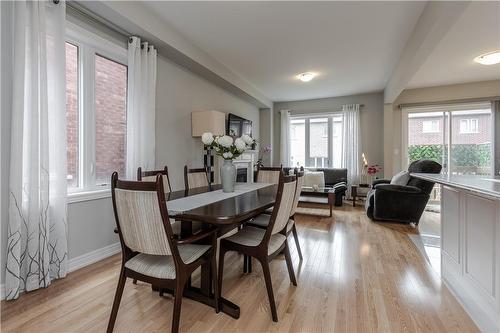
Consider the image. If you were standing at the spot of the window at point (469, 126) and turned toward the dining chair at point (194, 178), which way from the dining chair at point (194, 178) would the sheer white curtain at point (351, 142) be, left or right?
right

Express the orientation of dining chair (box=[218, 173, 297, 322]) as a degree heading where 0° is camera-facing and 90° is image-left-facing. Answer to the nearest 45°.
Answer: approximately 135°

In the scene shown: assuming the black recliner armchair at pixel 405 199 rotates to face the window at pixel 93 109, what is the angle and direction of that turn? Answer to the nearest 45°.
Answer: approximately 45° to its left

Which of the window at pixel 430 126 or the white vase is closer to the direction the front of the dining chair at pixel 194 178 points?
the white vase

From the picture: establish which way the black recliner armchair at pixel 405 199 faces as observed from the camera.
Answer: facing to the left of the viewer

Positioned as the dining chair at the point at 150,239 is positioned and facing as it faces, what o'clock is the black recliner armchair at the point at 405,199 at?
The black recliner armchair is roughly at 1 o'clock from the dining chair.

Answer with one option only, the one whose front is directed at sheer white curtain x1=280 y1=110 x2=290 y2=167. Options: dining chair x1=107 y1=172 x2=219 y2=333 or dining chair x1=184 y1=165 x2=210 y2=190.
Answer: dining chair x1=107 y1=172 x2=219 y2=333
